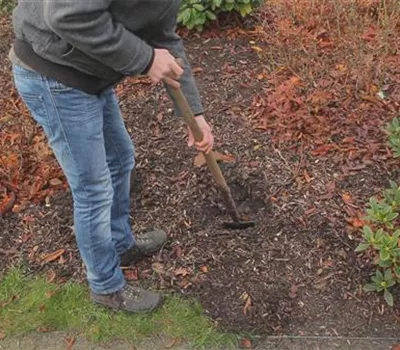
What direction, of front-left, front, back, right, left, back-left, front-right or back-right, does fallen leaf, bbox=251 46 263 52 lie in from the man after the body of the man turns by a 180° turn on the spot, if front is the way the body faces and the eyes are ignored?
back-right

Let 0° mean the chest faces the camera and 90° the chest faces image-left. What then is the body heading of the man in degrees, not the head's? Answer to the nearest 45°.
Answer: approximately 270°

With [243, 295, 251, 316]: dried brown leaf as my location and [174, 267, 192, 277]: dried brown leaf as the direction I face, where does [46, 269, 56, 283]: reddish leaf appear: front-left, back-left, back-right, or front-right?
front-left

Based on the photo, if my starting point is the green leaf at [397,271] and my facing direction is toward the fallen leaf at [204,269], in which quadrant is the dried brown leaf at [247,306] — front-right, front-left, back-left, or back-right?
front-left

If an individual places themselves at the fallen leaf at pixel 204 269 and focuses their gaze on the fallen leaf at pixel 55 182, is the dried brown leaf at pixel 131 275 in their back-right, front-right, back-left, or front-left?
front-left

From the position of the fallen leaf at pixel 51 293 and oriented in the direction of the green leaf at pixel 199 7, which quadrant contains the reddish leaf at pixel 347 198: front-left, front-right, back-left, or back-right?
front-right

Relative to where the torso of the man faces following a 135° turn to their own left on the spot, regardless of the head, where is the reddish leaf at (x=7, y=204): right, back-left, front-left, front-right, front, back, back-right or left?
front

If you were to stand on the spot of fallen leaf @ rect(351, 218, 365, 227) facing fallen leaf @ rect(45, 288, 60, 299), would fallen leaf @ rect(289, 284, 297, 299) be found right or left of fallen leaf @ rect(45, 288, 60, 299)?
left

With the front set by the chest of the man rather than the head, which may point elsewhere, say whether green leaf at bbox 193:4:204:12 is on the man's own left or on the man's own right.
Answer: on the man's own left
